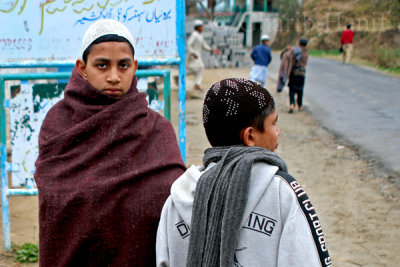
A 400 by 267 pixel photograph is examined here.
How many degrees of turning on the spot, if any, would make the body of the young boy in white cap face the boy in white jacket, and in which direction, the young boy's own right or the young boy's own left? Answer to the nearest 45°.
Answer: approximately 45° to the young boy's own left

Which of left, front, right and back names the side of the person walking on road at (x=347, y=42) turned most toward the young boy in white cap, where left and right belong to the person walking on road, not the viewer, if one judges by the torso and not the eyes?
back

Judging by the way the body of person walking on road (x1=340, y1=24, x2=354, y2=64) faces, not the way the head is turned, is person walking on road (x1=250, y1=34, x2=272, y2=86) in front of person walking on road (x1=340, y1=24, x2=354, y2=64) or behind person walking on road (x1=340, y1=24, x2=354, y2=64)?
behind

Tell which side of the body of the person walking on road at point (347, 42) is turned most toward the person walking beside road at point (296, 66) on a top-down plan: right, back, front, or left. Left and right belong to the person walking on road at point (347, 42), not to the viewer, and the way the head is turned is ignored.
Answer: back

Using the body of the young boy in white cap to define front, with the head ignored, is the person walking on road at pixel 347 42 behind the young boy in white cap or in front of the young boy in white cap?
behind

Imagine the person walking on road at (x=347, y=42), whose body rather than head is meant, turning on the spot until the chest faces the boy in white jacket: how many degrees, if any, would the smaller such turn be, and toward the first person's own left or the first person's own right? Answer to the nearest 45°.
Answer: approximately 180°

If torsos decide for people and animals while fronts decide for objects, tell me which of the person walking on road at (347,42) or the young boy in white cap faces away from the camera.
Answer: the person walking on road

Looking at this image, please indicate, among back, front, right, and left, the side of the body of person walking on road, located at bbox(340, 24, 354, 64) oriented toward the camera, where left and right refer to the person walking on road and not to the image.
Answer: back

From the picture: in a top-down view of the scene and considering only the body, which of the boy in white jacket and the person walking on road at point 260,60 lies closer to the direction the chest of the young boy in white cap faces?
the boy in white jacket

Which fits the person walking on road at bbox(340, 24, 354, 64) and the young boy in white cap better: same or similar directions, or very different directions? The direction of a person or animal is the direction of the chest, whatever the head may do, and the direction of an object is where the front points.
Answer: very different directions

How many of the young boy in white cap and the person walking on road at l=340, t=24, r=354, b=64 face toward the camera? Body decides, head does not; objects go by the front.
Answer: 1

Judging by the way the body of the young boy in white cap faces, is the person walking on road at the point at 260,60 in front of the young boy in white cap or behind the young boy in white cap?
behind

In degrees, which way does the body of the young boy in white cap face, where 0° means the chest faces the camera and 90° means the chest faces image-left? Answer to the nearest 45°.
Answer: approximately 0°
